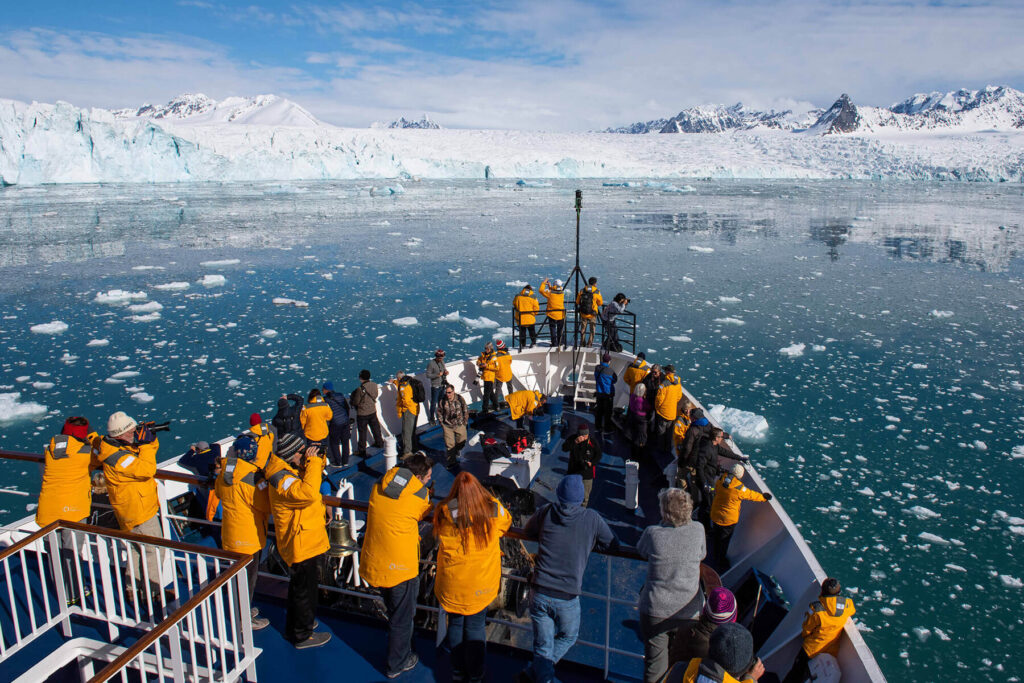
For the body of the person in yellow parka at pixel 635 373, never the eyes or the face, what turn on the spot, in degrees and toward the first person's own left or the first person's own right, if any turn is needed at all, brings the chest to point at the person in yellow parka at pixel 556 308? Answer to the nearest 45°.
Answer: approximately 90° to the first person's own left

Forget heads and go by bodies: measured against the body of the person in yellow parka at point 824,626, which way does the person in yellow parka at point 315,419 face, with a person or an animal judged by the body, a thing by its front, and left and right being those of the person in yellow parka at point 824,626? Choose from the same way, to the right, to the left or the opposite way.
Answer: to the left

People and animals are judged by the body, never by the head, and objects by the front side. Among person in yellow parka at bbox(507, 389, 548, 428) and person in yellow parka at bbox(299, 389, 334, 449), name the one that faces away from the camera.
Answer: person in yellow parka at bbox(299, 389, 334, 449)

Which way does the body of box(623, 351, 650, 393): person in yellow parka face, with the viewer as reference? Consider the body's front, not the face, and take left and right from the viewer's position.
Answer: facing away from the viewer and to the right of the viewer

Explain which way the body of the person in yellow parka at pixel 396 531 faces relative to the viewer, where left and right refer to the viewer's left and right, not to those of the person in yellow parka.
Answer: facing away from the viewer and to the right of the viewer

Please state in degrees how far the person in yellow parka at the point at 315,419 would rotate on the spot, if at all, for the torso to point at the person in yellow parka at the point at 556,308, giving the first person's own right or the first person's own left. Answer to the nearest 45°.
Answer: approximately 45° to the first person's own right

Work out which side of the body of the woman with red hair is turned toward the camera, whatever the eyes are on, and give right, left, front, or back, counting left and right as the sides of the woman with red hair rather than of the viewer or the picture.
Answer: back

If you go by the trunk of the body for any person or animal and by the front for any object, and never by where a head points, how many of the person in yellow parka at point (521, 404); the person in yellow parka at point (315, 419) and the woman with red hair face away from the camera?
2

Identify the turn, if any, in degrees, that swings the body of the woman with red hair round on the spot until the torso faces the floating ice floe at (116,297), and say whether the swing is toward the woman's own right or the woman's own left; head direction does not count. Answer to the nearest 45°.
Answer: approximately 45° to the woman's own left

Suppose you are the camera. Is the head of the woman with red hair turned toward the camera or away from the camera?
away from the camera

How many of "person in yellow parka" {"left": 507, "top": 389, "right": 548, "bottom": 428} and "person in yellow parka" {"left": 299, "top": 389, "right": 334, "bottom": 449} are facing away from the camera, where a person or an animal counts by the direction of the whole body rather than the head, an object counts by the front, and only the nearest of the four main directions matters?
1

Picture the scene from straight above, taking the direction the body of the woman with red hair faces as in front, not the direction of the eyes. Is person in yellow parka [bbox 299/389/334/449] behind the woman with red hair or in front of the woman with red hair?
in front

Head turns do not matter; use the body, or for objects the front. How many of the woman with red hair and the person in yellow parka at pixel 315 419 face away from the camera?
2

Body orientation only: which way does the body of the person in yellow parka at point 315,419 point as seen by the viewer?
away from the camera

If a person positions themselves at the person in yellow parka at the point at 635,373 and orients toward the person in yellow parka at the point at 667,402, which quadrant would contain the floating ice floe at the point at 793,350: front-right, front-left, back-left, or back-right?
back-left
